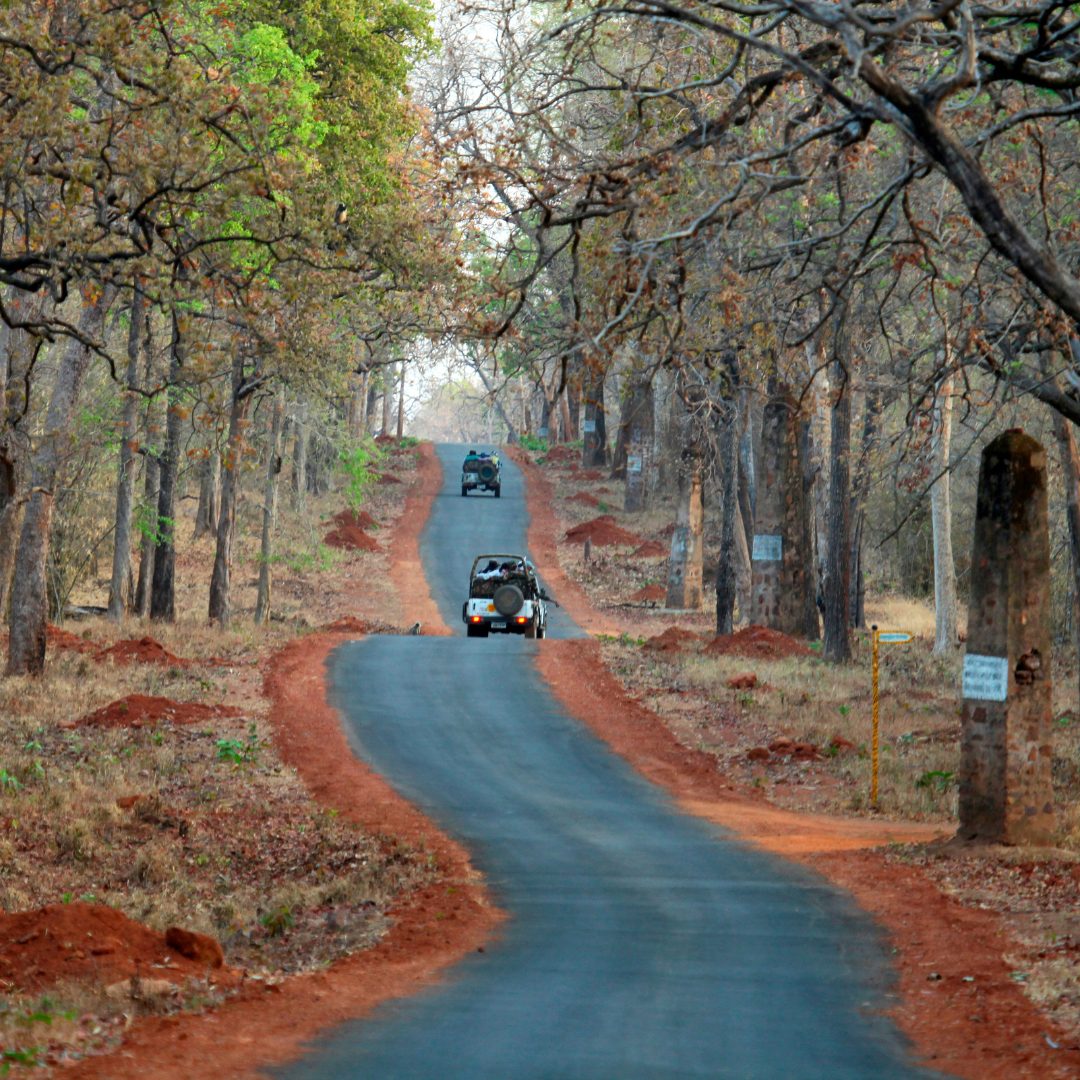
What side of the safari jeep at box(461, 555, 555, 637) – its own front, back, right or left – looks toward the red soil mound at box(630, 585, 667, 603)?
front

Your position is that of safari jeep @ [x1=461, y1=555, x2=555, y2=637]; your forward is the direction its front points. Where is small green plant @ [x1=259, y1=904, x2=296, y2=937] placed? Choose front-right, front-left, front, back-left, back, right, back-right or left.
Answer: back

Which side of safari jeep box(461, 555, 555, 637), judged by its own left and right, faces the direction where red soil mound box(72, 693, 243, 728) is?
back

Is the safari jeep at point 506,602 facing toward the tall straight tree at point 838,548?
no

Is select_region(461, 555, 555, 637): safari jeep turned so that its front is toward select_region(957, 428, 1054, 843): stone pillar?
no

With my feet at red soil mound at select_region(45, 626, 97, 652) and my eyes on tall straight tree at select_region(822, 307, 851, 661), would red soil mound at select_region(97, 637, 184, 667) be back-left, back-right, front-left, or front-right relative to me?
front-right

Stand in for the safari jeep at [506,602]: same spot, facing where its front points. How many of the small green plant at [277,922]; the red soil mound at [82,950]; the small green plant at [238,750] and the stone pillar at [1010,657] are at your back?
4

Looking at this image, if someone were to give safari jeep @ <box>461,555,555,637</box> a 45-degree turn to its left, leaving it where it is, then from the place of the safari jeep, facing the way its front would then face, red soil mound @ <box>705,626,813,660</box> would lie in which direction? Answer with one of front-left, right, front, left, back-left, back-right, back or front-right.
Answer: back

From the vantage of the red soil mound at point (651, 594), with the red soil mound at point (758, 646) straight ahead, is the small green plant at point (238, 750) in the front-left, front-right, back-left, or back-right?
front-right

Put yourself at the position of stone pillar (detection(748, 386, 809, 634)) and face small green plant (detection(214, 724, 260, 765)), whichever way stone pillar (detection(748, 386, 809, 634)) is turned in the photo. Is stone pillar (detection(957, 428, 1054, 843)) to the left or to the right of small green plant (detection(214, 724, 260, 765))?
left

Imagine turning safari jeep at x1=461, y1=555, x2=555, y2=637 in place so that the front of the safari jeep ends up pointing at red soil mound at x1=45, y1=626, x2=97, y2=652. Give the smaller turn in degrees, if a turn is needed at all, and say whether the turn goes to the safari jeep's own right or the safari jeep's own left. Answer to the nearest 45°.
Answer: approximately 135° to the safari jeep's own left

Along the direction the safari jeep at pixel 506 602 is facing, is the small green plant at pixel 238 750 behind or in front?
behind

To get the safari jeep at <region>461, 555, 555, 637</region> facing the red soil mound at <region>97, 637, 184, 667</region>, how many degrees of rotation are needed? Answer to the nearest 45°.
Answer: approximately 135° to its left

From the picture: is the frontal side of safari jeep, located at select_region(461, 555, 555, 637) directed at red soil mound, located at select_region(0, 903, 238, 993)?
no

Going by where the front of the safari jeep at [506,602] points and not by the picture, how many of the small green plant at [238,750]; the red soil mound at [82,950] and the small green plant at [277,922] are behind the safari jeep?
3

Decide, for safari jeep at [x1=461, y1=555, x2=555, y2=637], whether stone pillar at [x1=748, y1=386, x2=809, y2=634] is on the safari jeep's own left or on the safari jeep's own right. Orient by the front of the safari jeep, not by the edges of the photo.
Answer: on the safari jeep's own right

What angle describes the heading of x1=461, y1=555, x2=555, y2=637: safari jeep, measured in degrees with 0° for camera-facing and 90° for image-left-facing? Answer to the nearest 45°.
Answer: approximately 180°

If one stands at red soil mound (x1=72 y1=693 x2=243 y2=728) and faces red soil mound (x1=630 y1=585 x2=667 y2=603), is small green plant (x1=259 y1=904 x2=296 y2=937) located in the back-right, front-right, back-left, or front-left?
back-right
